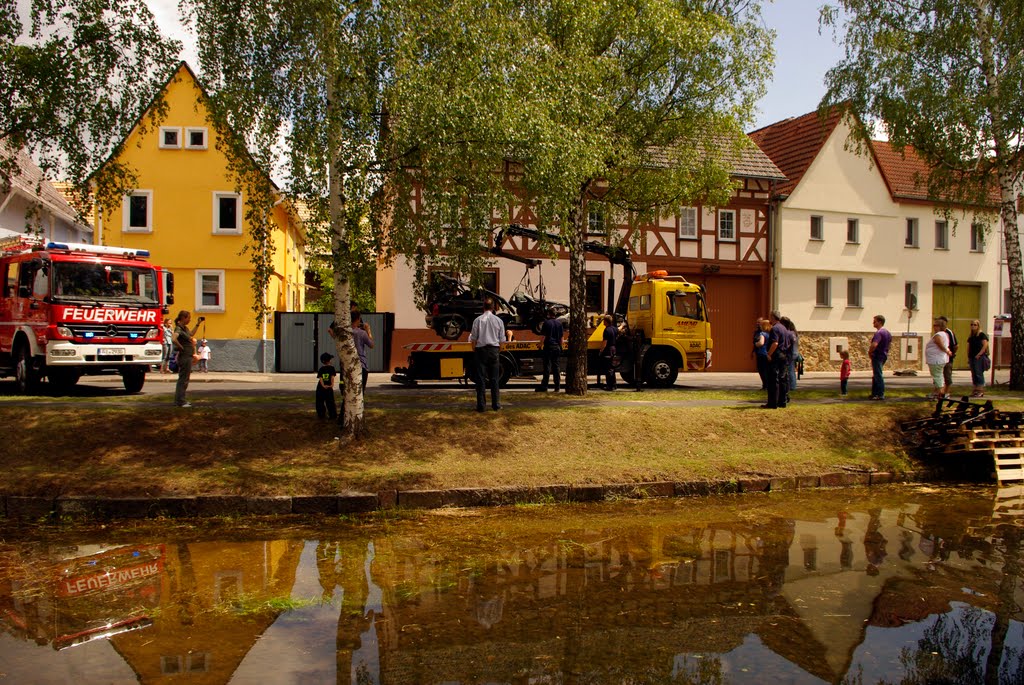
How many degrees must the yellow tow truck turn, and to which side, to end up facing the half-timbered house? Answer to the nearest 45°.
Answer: approximately 90° to its left

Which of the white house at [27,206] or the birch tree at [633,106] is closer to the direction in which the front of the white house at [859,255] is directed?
the birch tree

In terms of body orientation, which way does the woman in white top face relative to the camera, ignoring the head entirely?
to the viewer's left

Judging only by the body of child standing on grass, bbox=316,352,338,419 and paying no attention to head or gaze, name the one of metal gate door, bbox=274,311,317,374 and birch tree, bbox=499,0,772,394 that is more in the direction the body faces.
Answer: the metal gate door

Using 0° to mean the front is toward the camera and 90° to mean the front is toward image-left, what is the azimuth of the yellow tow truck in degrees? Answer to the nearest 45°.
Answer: approximately 270°

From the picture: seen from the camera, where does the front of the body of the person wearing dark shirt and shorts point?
to the viewer's left

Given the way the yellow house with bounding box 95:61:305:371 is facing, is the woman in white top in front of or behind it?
in front

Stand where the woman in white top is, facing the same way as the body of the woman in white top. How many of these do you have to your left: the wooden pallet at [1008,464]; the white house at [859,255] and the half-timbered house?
1

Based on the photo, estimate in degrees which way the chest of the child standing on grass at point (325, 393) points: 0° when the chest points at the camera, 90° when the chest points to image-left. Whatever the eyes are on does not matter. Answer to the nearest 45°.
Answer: approximately 180°

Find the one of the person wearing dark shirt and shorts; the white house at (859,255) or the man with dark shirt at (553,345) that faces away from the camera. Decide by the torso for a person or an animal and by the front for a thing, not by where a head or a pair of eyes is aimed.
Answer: the man with dark shirt

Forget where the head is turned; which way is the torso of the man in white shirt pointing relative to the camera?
away from the camera

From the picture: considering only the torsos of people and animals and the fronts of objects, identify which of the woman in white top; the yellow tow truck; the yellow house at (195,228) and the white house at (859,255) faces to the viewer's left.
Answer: the woman in white top
